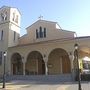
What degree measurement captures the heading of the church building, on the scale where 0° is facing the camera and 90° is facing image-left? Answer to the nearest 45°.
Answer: approximately 45°
